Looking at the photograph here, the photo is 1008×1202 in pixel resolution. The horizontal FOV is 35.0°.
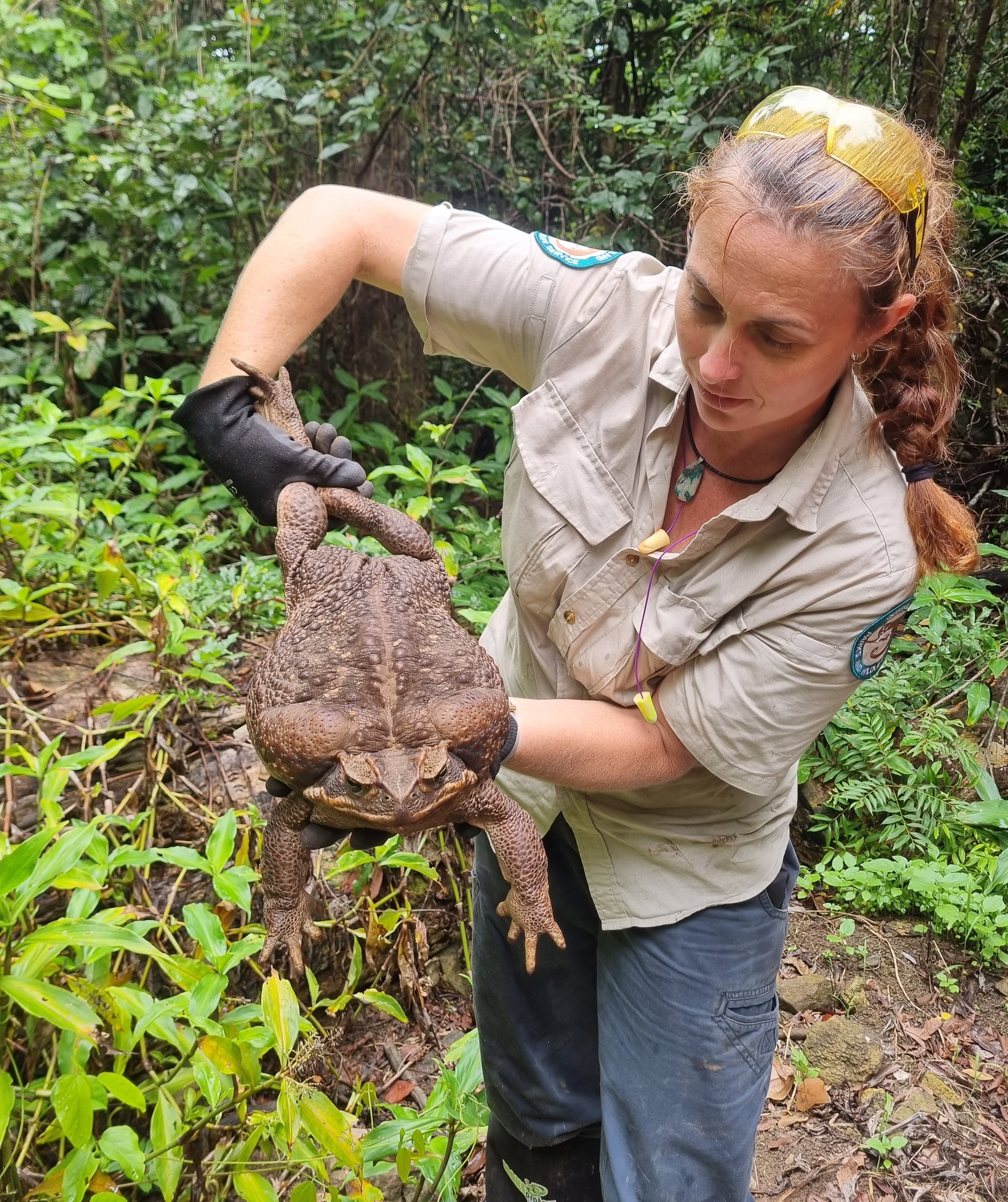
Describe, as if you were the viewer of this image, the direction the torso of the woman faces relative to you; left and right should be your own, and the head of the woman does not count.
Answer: facing the viewer and to the left of the viewer

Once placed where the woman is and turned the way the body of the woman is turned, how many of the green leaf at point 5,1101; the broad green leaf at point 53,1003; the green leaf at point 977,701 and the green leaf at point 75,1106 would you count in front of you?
3

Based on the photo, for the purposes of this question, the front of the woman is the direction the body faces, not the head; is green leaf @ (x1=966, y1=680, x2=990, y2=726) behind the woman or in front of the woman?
behind

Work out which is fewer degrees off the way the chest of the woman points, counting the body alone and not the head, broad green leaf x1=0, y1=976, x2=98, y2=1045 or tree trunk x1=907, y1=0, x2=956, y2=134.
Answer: the broad green leaf

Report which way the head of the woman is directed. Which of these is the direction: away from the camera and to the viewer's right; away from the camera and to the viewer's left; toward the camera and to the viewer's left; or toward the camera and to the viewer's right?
toward the camera and to the viewer's left

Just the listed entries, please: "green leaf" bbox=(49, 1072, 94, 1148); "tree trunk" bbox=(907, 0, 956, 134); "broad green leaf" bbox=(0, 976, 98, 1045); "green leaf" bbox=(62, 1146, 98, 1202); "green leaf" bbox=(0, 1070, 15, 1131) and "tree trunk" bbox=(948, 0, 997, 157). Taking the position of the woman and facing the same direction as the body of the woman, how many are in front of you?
4

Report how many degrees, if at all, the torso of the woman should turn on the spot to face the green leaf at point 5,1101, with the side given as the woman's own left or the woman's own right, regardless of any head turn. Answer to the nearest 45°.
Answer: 0° — they already face it

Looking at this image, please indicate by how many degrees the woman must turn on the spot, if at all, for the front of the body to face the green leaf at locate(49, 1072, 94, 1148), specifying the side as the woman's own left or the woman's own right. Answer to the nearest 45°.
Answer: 0° — they already face it

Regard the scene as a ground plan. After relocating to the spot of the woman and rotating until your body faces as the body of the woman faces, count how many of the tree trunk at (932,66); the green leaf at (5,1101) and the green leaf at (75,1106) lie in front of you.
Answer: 2

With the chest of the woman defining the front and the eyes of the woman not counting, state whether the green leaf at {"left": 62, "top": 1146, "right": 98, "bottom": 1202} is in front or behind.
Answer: in front

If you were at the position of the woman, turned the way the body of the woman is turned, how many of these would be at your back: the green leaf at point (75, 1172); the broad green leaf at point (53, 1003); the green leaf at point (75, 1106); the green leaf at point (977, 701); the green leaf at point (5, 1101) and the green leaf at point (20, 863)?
1

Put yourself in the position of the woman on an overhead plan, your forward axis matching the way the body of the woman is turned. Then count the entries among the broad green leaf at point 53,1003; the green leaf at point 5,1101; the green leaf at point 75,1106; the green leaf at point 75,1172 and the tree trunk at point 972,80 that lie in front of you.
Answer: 4
